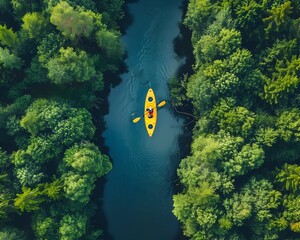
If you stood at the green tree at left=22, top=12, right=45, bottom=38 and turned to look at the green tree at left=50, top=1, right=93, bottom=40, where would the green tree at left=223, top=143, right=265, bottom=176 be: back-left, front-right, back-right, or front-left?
front-right

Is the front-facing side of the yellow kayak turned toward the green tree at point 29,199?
no

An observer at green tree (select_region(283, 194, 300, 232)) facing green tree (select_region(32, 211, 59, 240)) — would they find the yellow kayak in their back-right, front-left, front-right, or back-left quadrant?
front-right

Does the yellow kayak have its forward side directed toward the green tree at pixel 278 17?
no

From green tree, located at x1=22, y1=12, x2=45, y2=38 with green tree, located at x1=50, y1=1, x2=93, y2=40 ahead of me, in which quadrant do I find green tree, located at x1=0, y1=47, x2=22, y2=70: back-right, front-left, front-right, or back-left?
back-right
